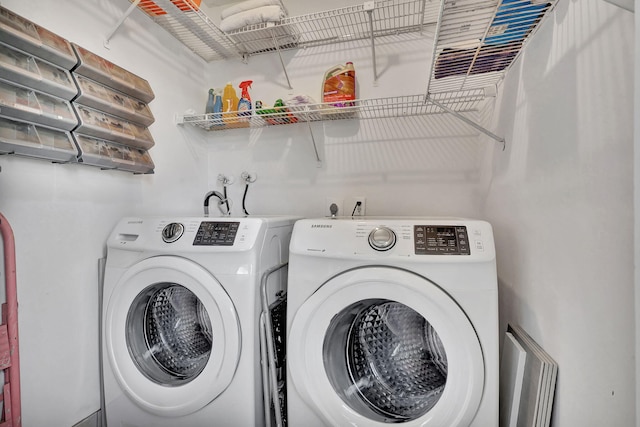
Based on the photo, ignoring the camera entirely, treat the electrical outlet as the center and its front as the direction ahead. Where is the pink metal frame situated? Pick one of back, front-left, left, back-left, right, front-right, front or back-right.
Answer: front-right

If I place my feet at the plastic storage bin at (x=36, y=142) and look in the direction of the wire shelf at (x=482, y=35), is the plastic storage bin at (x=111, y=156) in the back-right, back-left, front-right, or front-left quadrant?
front-left

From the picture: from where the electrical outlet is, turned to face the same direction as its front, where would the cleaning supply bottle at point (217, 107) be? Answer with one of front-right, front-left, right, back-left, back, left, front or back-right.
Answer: right

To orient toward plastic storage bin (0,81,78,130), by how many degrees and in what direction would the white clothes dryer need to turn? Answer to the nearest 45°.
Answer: approximately 90° to its right

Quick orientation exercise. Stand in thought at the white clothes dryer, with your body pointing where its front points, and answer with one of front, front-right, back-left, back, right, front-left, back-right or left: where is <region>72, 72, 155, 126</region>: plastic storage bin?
right

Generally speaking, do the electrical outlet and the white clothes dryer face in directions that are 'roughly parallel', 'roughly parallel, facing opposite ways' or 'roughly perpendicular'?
roughly parallel

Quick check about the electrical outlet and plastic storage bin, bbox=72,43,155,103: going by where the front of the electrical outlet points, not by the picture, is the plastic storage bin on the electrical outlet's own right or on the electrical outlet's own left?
on the electrical outlet's own right

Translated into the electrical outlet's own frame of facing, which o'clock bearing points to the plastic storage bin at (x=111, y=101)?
The plastic storage bin is roughly at 2 o'clock from the electrical outlet.

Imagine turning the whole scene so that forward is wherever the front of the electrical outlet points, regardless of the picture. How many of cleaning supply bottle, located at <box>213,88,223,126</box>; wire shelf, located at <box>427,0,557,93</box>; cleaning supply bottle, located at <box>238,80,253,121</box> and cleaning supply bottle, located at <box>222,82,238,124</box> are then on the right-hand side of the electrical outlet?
3

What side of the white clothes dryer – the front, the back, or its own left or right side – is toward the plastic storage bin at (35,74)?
right

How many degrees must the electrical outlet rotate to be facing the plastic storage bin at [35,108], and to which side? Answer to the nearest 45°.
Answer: approximately 45° to its right

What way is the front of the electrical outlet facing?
toward the camera

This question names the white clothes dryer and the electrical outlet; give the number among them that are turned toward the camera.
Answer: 2
